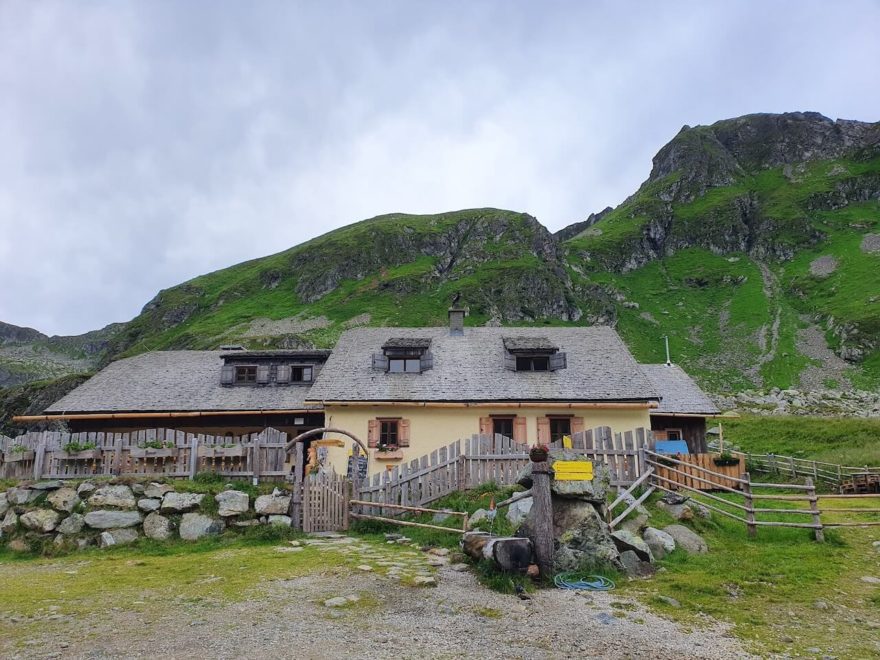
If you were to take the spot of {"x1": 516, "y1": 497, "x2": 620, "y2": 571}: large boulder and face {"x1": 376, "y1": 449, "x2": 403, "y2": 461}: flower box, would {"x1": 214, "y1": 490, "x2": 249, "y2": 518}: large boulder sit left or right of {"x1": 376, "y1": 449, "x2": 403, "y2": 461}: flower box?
left

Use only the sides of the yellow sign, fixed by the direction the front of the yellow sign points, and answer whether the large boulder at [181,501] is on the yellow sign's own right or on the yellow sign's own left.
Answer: on the yellow sign's own right

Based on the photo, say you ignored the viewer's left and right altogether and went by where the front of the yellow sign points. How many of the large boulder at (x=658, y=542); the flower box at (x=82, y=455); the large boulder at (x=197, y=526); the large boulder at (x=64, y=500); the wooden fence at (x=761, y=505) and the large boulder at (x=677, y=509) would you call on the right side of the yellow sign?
3

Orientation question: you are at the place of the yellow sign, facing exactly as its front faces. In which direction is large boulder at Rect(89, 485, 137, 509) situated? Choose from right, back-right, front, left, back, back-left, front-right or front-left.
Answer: right

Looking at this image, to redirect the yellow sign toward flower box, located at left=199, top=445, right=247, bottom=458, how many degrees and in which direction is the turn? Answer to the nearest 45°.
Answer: approximately 90° to its right

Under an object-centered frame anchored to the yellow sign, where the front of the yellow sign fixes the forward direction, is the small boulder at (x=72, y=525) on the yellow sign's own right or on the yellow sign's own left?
on the yellow sign's own right

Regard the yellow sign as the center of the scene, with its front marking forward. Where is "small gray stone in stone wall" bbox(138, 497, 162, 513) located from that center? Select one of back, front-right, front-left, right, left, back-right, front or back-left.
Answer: right

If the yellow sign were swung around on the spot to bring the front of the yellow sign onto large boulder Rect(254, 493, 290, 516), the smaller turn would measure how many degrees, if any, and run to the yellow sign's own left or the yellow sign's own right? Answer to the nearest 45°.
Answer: approximately 90° to the yellow sign's own right

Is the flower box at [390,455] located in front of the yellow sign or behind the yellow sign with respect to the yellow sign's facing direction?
behind

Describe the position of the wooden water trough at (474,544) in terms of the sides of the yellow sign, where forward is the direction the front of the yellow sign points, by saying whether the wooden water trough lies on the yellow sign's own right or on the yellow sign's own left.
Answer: on the yellow sign's own right

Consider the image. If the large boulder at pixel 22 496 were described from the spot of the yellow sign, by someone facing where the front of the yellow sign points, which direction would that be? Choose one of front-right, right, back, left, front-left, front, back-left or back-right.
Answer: right

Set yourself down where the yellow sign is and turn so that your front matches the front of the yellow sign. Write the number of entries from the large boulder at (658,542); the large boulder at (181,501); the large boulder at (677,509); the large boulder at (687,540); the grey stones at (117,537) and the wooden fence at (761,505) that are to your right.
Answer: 2

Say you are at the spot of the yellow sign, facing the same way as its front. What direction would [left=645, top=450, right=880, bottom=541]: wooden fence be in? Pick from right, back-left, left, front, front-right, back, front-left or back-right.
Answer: back-left

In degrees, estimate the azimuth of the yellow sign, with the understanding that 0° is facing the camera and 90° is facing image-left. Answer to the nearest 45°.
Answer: approximately 0°

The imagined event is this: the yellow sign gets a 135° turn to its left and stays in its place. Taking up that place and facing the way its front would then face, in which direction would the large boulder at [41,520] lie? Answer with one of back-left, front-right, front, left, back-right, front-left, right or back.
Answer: back-left

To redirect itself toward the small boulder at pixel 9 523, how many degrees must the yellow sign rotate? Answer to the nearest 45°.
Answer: approximately 90° to its right
